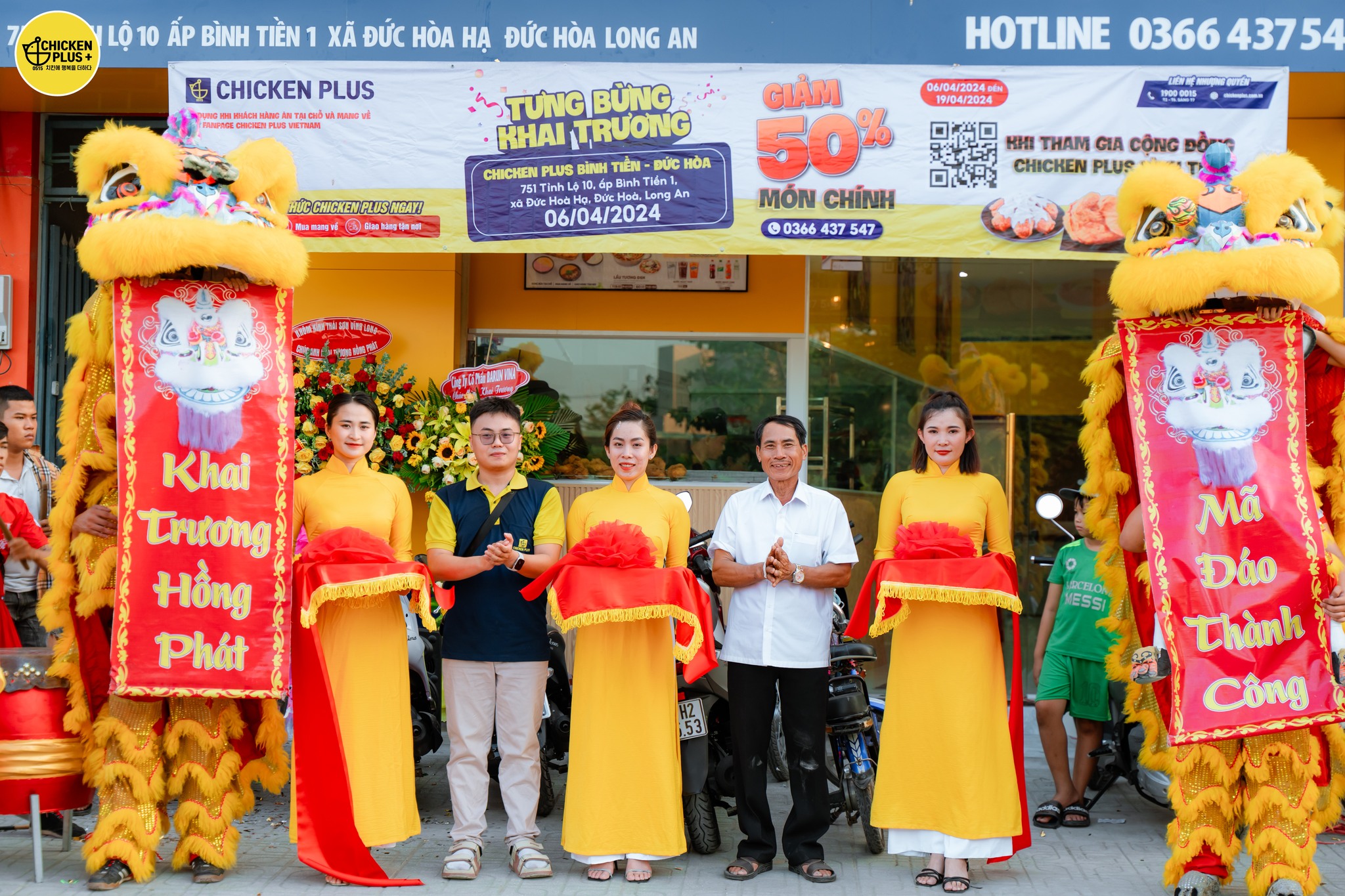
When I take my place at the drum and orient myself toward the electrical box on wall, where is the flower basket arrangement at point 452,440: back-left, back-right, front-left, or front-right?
front-right

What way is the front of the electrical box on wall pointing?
toward the camera

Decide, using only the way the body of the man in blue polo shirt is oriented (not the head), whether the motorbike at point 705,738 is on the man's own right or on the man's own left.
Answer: on the man's own left

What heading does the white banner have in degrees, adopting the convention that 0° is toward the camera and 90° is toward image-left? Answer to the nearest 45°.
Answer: approximately 0°

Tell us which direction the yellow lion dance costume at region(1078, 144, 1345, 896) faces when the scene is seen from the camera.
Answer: facing the viewer

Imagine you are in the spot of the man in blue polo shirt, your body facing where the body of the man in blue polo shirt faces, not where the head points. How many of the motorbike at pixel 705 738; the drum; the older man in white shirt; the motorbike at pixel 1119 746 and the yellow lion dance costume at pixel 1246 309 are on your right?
1

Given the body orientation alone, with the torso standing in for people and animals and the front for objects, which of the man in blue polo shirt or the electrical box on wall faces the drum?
the electrical box on wall

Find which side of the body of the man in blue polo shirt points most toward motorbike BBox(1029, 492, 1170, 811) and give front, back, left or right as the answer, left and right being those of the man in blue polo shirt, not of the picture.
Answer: left

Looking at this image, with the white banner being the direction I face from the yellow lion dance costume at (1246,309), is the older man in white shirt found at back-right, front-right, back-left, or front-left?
front-left

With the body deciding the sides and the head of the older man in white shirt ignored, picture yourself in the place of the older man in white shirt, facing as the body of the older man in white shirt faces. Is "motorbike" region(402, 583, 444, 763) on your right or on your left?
on your right

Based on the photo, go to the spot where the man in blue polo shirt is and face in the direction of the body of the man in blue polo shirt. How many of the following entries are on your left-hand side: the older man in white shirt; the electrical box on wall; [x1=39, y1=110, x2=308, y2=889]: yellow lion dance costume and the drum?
1

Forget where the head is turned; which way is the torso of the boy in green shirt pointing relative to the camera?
toward the camera

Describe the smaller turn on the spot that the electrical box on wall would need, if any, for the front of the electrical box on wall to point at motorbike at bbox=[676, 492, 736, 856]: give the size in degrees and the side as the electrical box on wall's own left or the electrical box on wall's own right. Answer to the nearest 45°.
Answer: approximately 45° to the electrical box on wall's own left

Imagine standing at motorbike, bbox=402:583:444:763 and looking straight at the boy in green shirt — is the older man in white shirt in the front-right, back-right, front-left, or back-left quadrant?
front-right
